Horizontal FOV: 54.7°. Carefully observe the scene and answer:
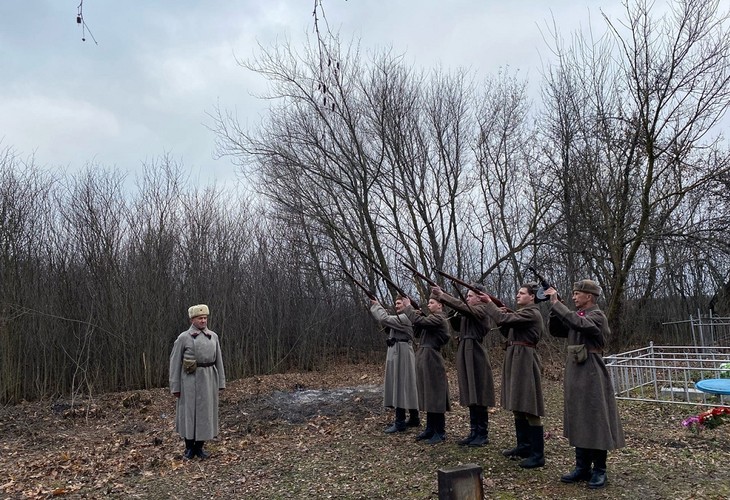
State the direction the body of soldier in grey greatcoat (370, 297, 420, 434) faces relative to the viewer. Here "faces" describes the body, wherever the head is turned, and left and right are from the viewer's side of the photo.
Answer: facing the viewer and to the left of the viewer

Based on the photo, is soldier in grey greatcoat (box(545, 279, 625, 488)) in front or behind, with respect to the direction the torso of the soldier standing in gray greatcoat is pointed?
in front

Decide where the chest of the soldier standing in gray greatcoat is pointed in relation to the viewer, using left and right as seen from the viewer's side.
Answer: facing the viewer and to the right of the viewer

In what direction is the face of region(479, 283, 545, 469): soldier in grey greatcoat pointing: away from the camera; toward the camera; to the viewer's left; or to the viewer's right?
to the viewer's left

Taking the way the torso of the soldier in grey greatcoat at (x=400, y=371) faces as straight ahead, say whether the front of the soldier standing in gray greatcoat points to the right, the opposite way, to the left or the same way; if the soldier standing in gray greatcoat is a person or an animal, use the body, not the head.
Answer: to the left

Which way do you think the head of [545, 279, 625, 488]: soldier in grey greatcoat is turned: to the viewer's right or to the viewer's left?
to the viewer's left

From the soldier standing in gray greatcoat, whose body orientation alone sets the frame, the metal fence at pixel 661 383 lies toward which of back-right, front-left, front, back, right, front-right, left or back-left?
front-left

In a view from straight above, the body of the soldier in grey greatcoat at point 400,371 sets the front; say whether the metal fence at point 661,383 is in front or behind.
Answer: behind

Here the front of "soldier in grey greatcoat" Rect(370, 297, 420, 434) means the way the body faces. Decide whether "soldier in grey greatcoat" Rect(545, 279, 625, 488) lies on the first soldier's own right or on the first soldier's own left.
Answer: on the first soldier's own left

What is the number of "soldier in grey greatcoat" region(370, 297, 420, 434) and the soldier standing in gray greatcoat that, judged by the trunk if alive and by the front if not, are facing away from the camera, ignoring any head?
0

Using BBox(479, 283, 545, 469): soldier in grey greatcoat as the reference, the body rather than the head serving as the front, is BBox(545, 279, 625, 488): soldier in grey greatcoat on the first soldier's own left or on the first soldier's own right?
on the first soldier's own left

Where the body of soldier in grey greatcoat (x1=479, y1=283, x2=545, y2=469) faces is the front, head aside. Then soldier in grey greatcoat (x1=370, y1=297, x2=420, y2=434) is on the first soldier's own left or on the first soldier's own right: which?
on the first soldier's own right

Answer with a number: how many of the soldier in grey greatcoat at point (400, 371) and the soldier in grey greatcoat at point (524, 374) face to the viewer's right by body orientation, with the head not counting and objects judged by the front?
0
